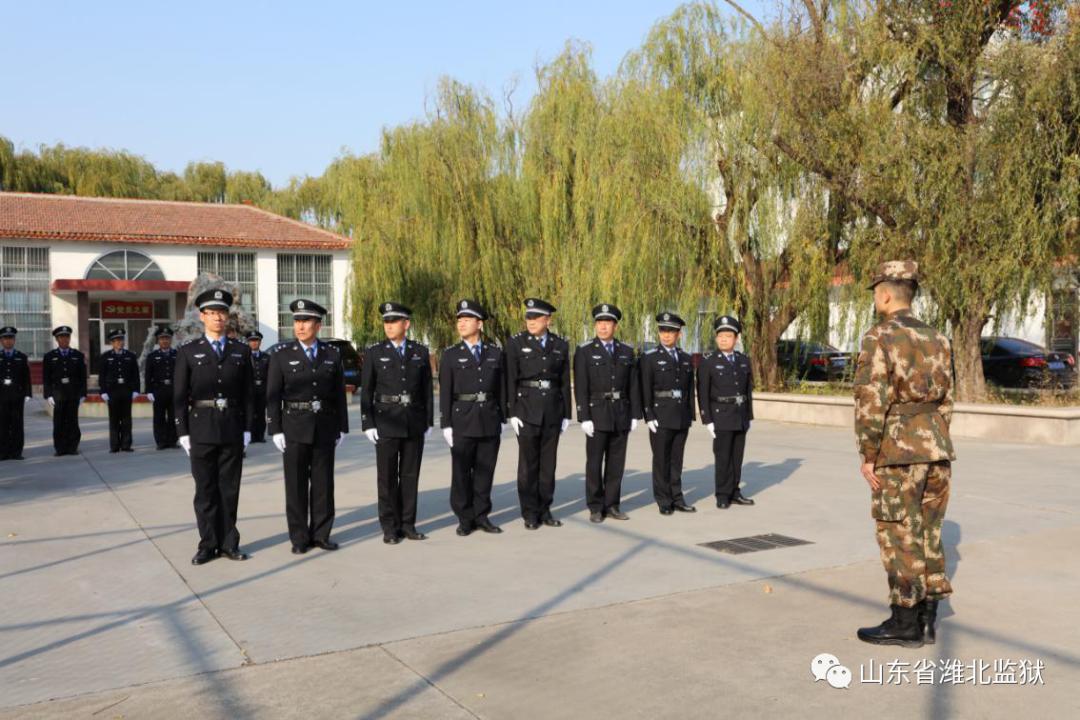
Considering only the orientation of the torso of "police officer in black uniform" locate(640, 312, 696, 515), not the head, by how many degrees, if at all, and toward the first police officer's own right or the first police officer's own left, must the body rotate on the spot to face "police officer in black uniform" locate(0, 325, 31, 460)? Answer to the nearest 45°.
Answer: approximately 135° to the first police officer's own right

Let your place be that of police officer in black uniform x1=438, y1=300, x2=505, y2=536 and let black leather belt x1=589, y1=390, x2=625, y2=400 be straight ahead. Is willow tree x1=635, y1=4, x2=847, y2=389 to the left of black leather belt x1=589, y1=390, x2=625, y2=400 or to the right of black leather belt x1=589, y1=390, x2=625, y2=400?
left

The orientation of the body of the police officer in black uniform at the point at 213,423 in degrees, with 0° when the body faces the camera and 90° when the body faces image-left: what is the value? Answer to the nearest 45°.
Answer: approximately 0°

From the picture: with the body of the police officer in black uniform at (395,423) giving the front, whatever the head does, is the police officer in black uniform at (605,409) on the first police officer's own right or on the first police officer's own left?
on the first police officer's own left

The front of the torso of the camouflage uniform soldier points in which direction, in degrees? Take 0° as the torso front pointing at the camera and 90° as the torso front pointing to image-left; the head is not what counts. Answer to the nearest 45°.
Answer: approximately 135°

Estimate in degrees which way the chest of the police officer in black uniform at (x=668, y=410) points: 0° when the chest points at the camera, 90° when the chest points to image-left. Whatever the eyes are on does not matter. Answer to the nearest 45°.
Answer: approximately 315°

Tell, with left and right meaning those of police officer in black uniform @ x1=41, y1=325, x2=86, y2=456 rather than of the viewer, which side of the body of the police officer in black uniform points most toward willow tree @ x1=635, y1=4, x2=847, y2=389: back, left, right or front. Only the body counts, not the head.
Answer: left

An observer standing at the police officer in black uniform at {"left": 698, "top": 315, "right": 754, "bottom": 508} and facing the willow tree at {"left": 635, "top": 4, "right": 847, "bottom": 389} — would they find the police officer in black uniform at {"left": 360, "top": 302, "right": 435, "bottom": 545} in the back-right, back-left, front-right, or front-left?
back-left
